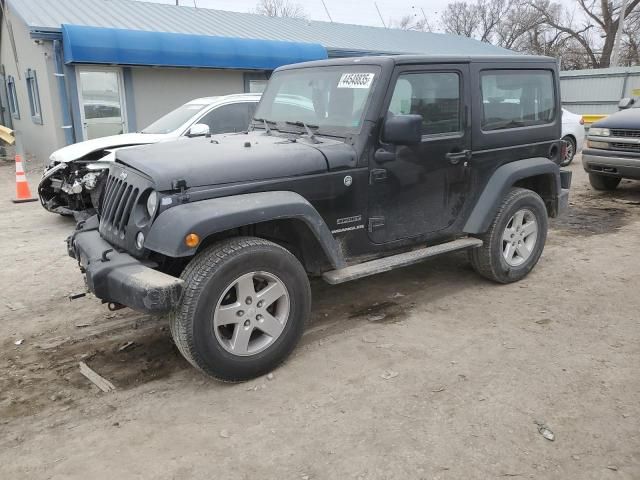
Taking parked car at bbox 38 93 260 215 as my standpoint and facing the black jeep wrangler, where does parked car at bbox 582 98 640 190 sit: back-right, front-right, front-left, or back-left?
front-left

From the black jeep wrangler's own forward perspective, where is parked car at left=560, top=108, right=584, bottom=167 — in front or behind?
behind

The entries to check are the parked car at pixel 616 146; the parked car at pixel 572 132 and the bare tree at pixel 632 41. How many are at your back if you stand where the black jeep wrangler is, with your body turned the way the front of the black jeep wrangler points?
3

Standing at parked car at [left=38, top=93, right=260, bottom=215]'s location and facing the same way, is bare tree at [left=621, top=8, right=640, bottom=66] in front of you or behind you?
behind

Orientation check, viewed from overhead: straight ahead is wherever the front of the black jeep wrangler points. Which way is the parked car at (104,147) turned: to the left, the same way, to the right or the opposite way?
the same way

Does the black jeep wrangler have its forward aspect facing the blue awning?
no

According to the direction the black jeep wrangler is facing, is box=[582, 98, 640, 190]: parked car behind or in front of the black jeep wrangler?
behind

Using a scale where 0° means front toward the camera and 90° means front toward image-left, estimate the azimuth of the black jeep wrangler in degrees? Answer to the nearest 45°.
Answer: approximately 45°

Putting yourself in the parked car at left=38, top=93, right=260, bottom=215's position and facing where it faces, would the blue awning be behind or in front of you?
behind

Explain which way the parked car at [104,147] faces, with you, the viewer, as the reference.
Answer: facing the viewer and to the left of the viewer

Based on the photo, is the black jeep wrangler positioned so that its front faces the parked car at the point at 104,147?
no

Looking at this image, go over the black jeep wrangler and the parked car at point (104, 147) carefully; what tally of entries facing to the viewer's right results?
0
